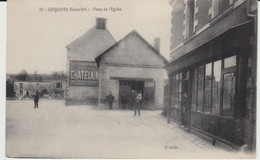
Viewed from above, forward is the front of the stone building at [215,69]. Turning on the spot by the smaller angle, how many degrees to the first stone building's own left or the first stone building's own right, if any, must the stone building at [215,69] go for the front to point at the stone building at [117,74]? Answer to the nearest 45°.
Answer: approximately 90° to the first stone building's own right

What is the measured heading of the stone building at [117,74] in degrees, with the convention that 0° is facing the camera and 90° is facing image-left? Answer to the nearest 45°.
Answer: approximately 0°
